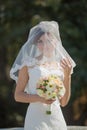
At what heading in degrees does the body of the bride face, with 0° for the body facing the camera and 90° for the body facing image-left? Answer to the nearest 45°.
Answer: approximately 315°
